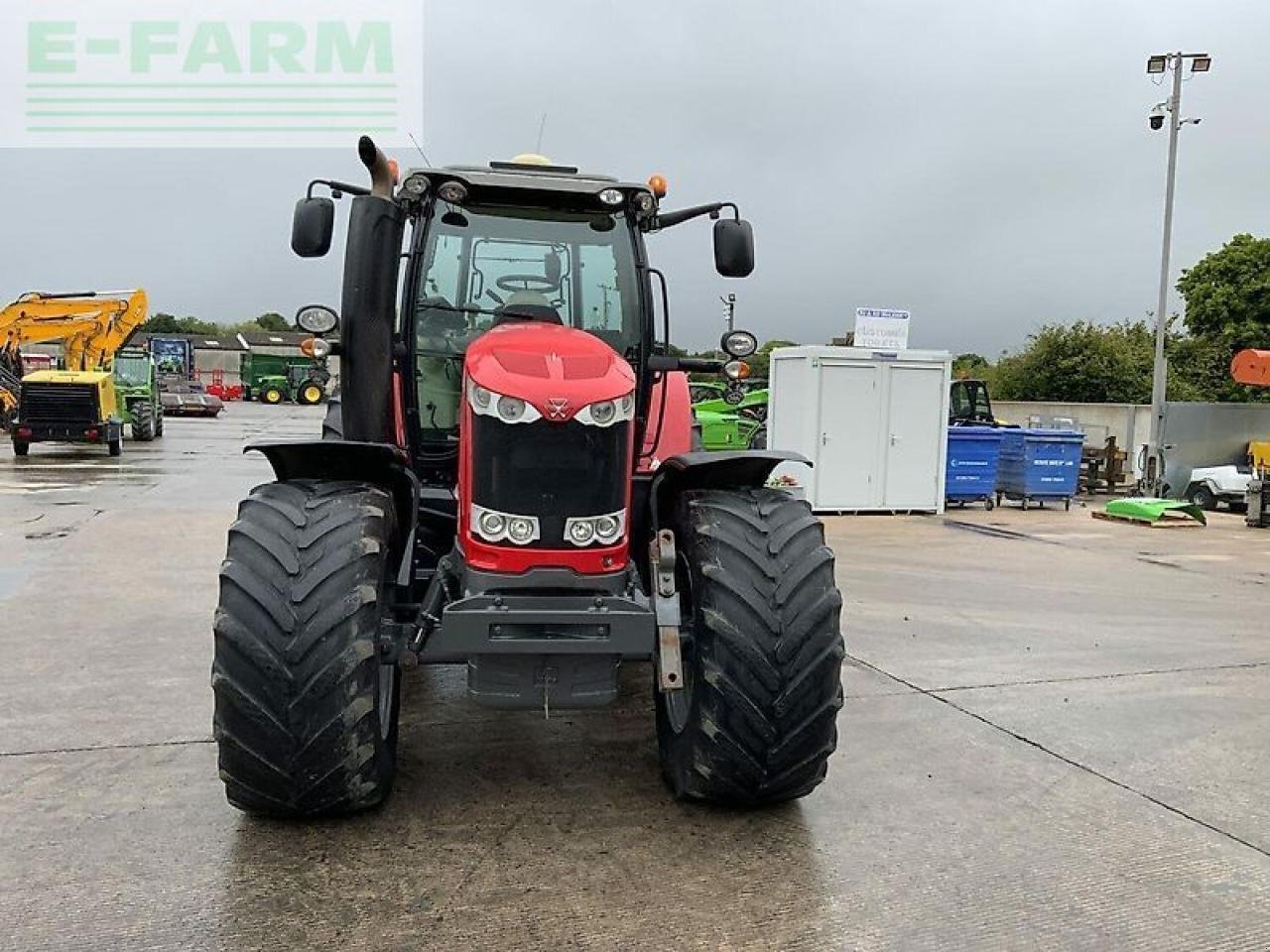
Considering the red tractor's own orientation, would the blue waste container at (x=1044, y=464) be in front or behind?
behind

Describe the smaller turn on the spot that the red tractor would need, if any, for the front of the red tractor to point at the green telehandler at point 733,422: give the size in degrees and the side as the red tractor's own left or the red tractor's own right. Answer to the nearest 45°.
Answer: approximately 180°

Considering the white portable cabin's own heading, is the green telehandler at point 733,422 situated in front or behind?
behind

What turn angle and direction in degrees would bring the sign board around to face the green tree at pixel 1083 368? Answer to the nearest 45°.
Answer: approximately 180°

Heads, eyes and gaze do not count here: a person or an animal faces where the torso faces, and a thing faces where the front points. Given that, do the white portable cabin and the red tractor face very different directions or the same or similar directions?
same or similar directions

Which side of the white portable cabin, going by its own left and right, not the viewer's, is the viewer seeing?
front

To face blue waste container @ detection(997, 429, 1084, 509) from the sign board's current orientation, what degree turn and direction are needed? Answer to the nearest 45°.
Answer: approximately 135° to its left

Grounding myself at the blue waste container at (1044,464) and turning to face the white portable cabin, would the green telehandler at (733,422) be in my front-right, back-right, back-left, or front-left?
front-right

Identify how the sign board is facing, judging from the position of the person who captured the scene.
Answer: facing the viewer

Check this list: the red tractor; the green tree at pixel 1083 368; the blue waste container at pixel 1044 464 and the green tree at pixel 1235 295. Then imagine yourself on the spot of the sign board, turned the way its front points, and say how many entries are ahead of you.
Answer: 1

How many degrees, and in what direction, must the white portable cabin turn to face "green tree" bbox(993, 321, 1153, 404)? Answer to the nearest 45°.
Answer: approximately 180°

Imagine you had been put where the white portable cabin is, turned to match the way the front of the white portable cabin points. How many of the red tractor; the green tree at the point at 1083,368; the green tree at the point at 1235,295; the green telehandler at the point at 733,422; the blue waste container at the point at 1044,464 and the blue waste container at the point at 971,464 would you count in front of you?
1

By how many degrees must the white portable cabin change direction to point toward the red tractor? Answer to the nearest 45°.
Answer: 0° — it already faces it

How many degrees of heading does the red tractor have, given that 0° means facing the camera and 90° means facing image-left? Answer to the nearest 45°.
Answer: approximately 0°

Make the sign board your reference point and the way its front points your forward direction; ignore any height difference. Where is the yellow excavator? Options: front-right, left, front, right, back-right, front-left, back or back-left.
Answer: right

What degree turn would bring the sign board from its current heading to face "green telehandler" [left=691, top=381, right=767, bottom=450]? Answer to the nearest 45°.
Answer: approximately 135° to its right
